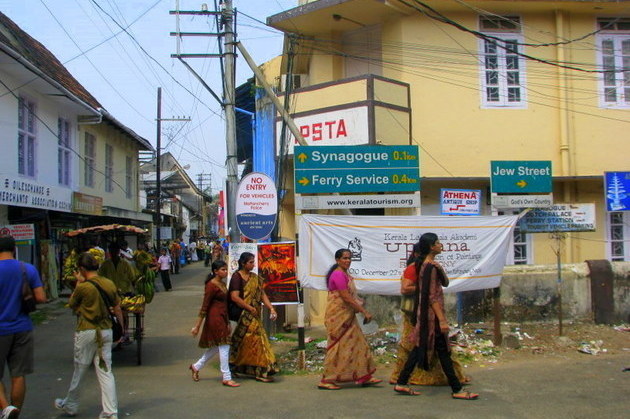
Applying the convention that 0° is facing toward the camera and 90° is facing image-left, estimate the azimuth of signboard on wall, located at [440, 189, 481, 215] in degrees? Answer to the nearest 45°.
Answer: approximately 0°

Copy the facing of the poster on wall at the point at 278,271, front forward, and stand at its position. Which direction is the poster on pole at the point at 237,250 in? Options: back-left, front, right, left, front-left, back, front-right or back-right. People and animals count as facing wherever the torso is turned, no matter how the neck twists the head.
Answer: back-right

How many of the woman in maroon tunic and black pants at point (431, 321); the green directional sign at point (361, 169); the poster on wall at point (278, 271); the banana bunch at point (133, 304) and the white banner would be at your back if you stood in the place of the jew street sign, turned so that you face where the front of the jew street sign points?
0

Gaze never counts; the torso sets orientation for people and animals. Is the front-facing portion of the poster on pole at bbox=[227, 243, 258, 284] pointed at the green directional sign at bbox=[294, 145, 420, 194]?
no

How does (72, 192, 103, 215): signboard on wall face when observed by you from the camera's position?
facing the viewer and to the right of the viewer

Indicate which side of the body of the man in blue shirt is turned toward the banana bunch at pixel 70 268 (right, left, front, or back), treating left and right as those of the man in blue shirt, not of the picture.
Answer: front

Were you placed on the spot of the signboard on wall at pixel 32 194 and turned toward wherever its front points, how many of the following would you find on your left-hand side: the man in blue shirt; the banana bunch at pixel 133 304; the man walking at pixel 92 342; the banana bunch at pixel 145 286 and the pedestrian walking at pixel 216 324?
0

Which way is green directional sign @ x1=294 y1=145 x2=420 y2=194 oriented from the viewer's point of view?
toward the camera

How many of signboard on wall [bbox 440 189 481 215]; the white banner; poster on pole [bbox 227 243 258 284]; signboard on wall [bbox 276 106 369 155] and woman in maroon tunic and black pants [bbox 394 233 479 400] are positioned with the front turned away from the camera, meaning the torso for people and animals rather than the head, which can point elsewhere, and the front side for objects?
0

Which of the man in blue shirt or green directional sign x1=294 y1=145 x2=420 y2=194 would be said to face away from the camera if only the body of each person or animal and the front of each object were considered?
the man in blue shirt

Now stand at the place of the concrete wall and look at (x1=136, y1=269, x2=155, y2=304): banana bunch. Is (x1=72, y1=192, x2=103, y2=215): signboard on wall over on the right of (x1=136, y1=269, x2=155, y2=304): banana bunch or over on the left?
right

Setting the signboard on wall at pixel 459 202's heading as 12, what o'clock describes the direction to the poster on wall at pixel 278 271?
The poster on wall is roughly at 2 o'clock from the signboard on wall.
